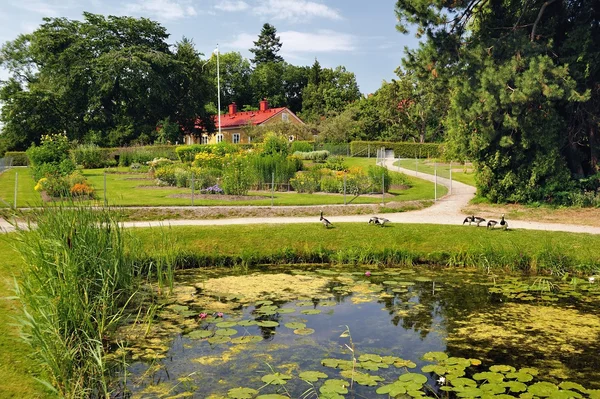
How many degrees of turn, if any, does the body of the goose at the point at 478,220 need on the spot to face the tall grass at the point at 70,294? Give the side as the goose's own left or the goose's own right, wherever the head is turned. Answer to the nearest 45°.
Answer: approximately 45° to the goose's own left

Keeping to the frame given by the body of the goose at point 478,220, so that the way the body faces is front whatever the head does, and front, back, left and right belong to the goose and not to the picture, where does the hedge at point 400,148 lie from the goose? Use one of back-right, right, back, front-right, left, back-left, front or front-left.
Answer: right

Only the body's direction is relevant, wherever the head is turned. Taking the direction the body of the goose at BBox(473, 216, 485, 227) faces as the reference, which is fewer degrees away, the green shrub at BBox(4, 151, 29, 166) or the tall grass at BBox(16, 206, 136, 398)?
the green shrub

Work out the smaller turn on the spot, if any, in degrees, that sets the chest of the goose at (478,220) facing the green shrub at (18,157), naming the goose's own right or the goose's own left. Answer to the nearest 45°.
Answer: approximately 45° to the goose's own right

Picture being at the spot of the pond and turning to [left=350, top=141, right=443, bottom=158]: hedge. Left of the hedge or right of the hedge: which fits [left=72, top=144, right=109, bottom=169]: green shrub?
left

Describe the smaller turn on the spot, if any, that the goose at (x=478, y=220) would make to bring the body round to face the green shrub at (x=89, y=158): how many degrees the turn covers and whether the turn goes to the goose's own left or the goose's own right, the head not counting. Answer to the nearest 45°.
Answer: approximately 45° to the goose's own right

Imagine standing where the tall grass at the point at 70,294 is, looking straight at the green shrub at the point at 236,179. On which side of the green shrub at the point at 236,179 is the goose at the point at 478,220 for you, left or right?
right

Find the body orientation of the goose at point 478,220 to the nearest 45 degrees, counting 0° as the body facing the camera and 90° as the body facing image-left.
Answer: approximately 90°
